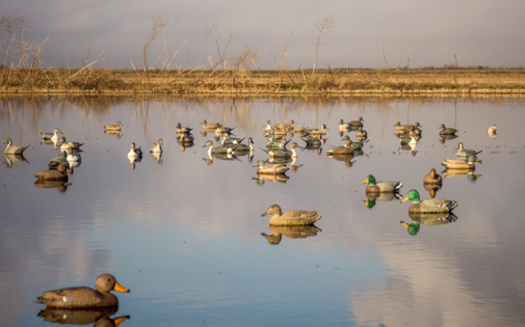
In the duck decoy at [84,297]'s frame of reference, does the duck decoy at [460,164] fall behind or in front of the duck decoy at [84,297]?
in front

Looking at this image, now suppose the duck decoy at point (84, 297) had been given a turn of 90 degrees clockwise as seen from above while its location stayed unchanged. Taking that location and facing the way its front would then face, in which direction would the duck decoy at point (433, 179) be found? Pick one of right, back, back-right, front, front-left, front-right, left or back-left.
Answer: back-left

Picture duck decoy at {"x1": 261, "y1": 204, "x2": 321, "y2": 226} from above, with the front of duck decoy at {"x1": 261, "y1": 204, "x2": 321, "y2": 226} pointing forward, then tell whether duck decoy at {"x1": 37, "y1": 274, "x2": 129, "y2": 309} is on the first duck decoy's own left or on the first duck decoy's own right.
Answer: on the first duck decoy's own left

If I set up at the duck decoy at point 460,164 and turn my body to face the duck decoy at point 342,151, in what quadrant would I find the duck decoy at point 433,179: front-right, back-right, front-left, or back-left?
back-left

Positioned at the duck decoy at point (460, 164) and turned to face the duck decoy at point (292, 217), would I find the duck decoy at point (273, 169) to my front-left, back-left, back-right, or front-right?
front-right

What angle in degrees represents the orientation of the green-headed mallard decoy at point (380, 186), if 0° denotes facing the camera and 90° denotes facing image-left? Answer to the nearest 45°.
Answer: approximately 90°

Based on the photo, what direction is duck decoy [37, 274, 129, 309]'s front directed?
to the viewer's right

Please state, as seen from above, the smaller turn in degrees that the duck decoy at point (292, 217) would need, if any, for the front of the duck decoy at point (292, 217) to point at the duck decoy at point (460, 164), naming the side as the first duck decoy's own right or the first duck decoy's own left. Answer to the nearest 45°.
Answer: approximately 135° to the first duck decoy's own right

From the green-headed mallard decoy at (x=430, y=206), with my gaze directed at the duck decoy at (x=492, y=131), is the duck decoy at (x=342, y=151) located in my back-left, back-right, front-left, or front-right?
front-left

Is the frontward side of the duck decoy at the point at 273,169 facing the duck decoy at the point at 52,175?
yes

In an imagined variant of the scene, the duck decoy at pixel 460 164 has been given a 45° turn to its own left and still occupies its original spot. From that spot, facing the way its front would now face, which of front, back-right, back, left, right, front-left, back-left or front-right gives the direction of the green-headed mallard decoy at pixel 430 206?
back-right

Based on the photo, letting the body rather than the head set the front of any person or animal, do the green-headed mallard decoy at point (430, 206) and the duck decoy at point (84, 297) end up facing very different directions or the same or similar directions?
very different directions

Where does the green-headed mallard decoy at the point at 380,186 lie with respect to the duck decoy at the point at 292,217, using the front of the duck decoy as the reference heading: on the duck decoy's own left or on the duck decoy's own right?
on the duck decoy's own right

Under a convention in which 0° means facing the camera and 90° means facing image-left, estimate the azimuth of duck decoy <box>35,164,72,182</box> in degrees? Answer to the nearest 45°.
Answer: approximately 270°

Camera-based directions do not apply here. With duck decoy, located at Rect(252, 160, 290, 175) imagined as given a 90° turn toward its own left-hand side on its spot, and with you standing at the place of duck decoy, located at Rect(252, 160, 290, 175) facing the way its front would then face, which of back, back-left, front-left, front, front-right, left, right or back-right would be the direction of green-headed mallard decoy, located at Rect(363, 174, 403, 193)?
front-left

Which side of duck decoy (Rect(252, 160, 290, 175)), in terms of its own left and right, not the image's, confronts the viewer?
left
